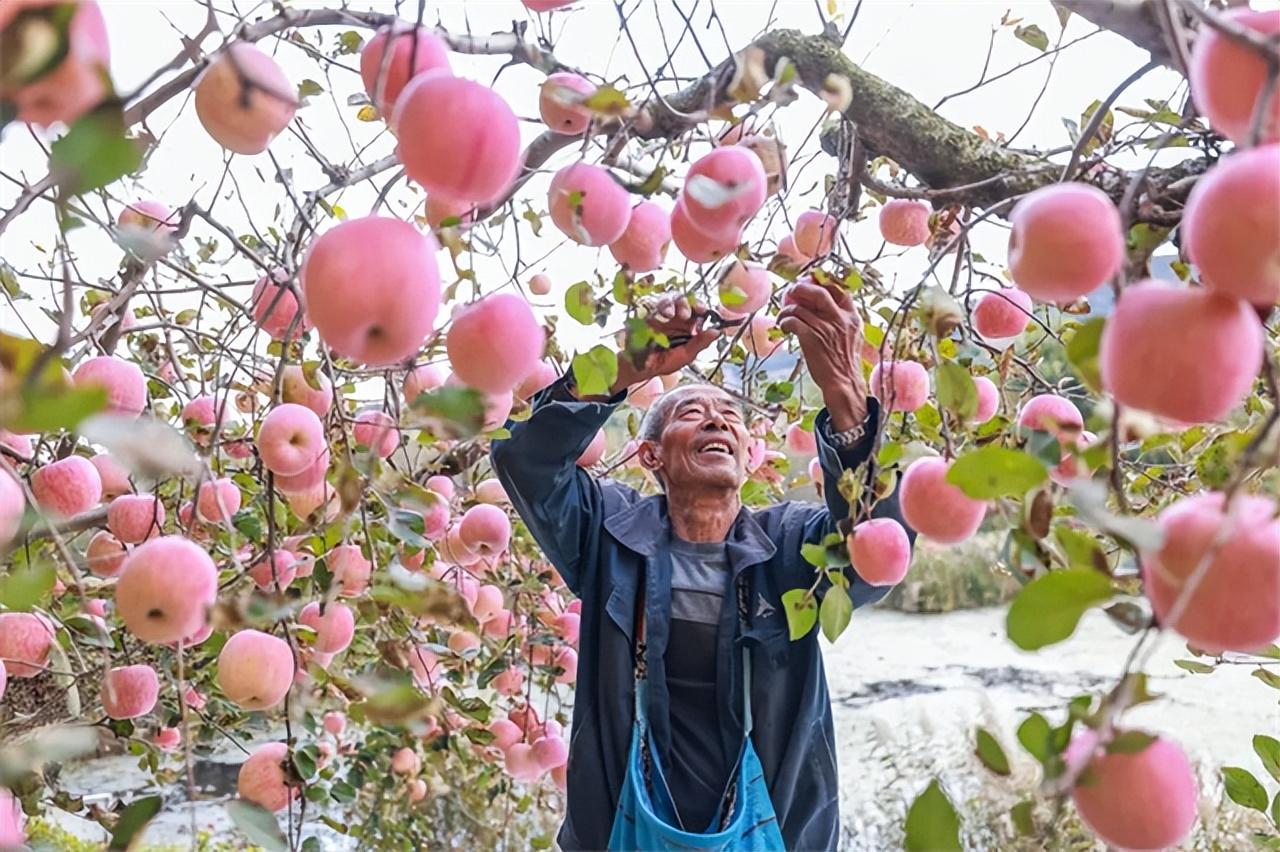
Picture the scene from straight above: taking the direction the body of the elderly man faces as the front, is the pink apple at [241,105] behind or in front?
in front

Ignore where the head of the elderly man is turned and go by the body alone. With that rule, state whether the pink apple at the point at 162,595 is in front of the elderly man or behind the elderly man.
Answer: in front

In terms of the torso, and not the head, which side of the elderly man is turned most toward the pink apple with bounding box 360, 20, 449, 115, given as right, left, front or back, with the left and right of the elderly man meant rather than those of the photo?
front

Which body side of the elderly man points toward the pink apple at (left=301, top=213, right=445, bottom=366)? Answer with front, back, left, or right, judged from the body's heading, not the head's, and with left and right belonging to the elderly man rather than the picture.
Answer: front

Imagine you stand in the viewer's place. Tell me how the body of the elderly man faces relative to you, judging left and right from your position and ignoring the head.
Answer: facing the viewer

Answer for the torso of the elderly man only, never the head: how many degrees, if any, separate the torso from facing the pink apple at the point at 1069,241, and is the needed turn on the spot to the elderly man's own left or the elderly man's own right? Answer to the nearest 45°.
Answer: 0° — they already face it

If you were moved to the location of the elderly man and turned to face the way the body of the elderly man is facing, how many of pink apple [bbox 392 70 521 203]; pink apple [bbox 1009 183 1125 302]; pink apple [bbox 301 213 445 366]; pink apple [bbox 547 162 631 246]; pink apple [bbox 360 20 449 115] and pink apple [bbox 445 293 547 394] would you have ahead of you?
6

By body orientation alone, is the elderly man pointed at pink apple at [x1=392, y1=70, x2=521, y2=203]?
yes

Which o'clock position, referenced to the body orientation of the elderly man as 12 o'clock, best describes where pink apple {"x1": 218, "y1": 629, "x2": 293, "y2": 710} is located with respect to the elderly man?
The pink apple is roughly at 1 o'clock from the elderly man.

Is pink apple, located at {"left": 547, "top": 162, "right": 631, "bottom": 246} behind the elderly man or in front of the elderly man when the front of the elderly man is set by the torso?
in front

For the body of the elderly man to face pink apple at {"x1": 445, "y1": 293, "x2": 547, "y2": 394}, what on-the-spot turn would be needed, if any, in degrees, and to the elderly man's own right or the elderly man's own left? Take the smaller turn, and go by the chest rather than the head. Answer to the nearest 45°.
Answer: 0° — they already face it
